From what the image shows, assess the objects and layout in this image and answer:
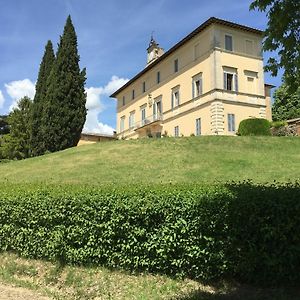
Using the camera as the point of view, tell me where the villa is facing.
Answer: facing the viewer and to the left of the viewer

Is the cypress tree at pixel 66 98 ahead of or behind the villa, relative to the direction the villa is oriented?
ahead

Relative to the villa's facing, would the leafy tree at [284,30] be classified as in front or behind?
in front

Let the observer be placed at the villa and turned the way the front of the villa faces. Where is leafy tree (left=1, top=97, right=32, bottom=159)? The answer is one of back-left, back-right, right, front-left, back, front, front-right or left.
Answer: front-right

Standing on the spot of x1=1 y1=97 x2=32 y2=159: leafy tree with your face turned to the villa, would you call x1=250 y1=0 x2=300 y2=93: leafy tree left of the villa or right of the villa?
right

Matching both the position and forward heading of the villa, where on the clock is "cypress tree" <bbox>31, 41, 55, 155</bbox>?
The cypress tree is roughly at 1 o'clock from the villa.
